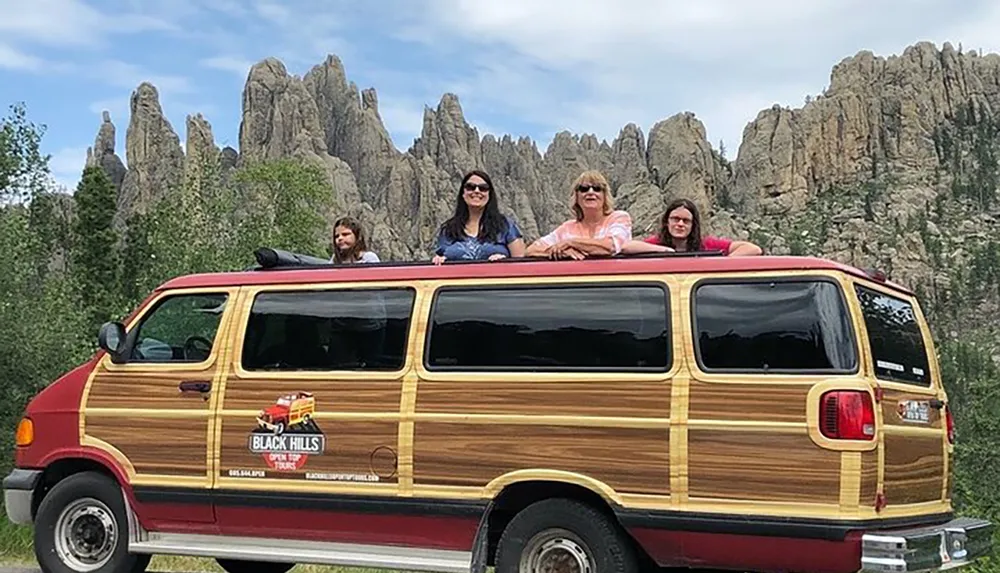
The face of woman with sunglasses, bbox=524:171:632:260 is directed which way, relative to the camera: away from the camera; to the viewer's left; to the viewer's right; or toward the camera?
toward the camera

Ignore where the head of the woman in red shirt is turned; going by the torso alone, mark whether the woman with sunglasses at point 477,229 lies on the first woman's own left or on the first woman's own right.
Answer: on the first woman's own right

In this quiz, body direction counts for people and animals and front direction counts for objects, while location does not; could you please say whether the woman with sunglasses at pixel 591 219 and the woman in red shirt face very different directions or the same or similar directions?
same or similar directions

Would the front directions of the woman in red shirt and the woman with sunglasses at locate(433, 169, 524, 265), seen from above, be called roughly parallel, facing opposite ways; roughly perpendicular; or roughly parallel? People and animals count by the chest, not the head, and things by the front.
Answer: roughly parallel

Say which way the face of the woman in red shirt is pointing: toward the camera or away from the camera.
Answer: toward the camera

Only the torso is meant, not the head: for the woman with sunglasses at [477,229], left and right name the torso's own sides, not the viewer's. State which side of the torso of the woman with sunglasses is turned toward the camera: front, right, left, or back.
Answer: front

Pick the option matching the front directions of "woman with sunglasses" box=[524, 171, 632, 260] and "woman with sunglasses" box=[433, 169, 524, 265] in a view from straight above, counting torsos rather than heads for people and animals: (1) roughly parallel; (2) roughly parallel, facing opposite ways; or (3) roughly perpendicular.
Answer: roughly parallel

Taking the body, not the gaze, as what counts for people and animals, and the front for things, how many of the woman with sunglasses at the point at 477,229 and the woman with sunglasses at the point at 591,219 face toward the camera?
2

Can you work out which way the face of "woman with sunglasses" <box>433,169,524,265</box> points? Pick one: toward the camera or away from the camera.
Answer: toward the camera

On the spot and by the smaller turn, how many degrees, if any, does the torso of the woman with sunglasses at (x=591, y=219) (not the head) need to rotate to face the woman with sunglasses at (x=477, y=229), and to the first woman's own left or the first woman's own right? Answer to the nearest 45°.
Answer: approximately 135° to the first woman's own right

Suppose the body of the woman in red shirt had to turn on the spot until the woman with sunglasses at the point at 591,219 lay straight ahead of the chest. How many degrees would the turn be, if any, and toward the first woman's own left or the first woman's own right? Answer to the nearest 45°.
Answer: approximately 45° to the first woman's own right
